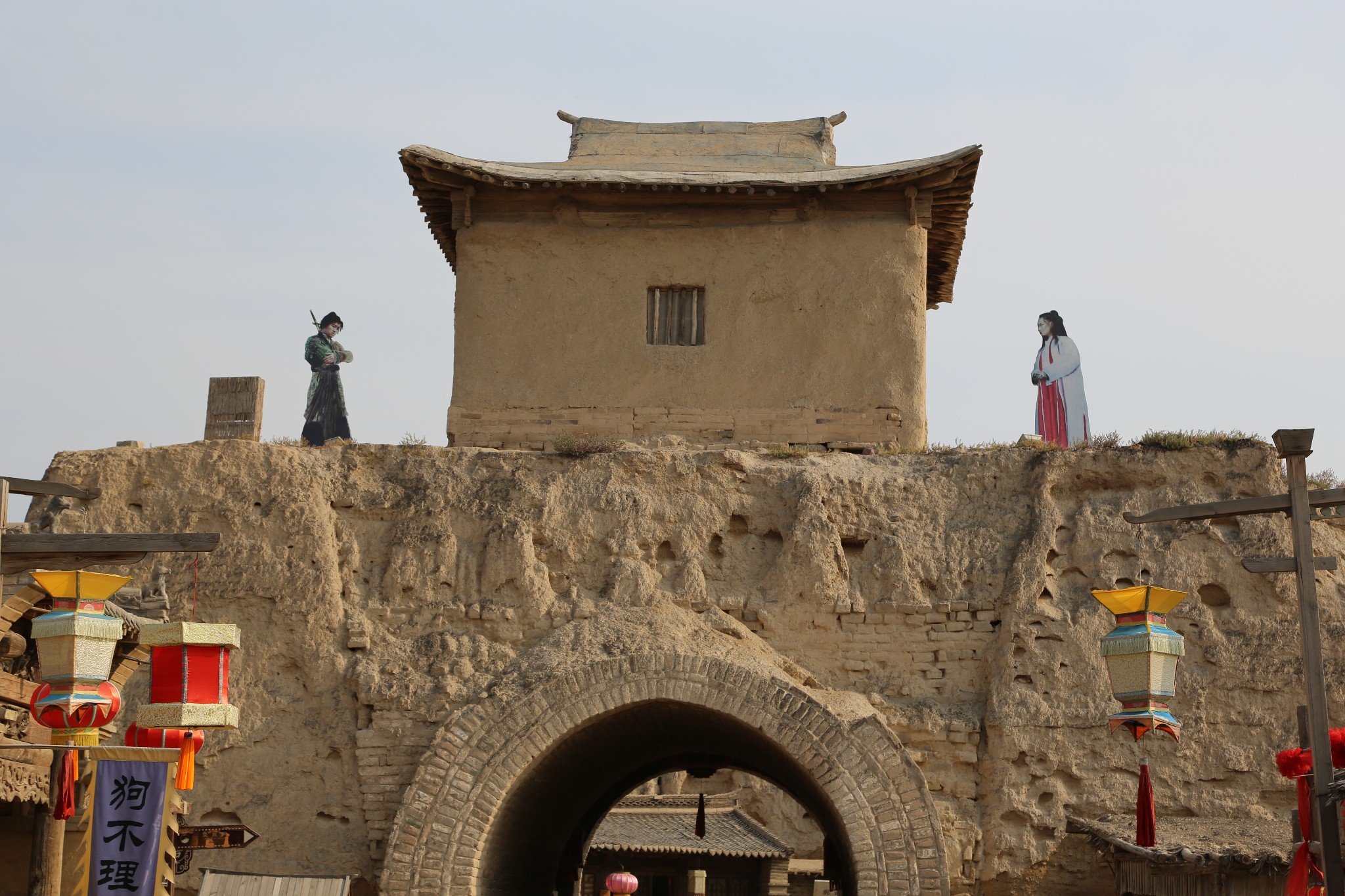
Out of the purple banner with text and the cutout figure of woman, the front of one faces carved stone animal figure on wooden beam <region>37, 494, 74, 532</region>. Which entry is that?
the cutout figure of woman

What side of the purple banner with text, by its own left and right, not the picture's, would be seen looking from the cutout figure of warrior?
back

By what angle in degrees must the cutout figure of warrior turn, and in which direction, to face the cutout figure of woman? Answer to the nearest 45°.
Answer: approximately 45° to its left

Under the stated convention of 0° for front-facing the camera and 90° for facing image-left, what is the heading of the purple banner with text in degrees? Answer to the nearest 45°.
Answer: approximately 0°

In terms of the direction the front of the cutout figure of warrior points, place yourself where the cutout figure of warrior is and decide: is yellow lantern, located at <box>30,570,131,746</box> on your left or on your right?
on your right

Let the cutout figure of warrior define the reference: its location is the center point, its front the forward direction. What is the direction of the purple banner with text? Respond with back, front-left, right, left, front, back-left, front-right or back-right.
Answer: front-right

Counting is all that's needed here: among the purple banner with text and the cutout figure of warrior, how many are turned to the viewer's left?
0

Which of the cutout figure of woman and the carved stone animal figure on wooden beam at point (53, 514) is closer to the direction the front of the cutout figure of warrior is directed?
the cutout figure of woman

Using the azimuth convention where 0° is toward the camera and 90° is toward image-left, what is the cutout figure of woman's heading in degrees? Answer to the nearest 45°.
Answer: approximately 45°

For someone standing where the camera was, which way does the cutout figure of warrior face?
facing the viewer and to the right of the viewer

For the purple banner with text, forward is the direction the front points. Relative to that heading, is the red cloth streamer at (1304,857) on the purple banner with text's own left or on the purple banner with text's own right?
on the purple banner with text's own left

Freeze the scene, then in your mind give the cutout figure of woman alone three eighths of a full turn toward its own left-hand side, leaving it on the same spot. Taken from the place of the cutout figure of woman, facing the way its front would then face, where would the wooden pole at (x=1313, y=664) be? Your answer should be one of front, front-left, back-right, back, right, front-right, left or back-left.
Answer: right

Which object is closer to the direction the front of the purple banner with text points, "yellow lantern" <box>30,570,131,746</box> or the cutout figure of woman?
the yellow lantern

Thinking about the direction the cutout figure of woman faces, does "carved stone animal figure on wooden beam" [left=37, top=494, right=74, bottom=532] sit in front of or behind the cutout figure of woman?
in front
